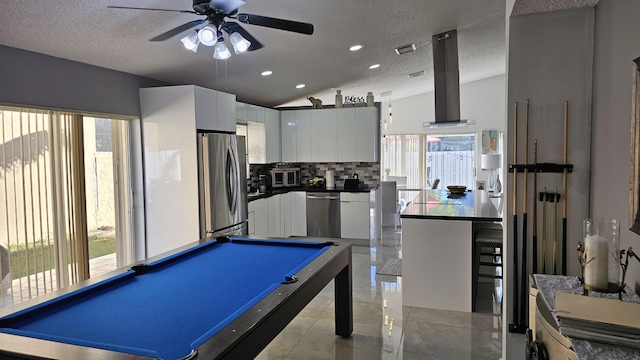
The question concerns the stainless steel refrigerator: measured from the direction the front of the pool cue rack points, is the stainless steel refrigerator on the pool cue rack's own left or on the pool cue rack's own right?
on the pool cue rack's own right

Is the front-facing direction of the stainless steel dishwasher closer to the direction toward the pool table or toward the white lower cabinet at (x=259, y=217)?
the pool table

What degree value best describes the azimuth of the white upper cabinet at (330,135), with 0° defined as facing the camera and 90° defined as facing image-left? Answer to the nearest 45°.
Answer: approximately 0°

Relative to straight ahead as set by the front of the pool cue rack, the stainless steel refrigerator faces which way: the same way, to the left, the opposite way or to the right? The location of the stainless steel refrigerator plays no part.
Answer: to the left

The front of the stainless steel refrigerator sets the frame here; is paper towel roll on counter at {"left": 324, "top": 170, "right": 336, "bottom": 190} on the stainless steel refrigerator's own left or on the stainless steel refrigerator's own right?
on the stainless steel refrigerator's own left

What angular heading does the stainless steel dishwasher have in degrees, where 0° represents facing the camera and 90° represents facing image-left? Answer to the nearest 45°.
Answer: approximately 0°

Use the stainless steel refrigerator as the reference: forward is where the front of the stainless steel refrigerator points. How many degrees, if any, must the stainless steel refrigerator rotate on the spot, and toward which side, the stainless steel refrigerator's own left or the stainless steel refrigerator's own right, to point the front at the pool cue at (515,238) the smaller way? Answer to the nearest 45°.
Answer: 0° — it already faces it

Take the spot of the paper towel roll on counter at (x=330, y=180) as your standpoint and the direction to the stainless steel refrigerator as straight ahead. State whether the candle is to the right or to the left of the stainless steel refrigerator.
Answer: left

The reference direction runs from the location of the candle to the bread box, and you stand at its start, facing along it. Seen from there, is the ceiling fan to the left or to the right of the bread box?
left

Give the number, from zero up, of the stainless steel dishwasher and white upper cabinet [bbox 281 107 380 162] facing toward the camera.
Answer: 2
